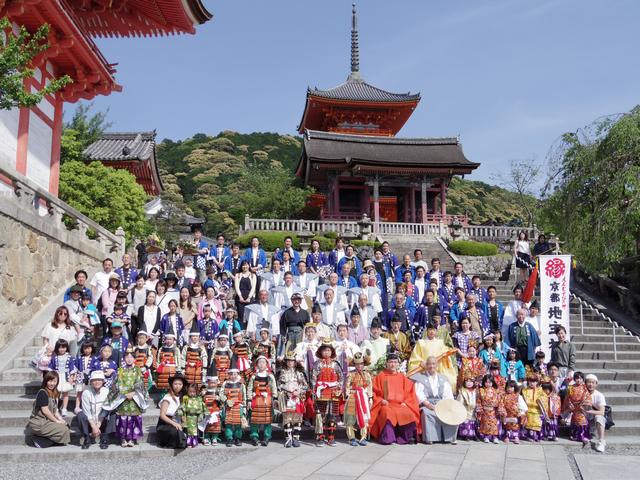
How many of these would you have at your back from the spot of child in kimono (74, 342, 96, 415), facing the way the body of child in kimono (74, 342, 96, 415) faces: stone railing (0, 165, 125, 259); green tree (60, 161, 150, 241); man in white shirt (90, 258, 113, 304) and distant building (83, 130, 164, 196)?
4

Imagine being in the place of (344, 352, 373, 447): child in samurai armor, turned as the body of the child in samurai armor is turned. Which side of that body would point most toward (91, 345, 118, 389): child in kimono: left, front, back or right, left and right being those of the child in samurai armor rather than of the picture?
right

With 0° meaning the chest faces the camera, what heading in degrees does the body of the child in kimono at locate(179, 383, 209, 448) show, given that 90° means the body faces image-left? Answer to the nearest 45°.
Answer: approximately 0°

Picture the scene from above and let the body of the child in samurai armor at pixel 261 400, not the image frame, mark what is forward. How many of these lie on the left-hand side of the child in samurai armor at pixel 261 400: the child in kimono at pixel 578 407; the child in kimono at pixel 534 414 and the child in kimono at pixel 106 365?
2

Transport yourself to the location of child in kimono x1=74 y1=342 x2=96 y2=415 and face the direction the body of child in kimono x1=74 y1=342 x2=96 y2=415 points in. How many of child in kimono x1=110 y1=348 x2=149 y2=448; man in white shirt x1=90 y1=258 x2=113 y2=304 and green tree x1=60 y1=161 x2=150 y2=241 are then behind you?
2

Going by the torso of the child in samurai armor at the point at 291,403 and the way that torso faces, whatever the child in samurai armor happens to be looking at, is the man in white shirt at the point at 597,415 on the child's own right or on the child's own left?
on the child's own left

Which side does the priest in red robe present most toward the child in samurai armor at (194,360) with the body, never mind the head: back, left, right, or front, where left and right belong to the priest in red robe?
right

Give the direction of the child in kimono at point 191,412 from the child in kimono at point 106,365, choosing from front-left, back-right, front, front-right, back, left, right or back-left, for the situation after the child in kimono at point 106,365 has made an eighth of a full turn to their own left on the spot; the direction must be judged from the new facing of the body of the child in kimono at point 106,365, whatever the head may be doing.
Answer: front

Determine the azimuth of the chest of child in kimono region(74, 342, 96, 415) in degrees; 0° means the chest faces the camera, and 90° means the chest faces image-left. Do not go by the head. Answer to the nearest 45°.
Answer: approximately 0°

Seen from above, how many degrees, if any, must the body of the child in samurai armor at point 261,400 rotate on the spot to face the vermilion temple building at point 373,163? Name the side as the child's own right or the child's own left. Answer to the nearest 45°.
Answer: approximately 180°

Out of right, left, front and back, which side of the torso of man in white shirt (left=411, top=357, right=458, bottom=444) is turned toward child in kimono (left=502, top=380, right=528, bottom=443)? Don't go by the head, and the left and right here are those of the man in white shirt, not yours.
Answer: left
